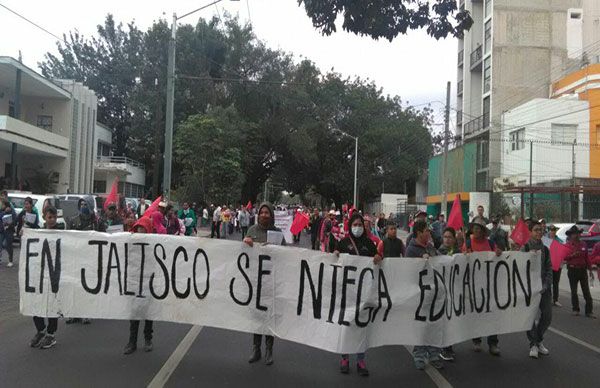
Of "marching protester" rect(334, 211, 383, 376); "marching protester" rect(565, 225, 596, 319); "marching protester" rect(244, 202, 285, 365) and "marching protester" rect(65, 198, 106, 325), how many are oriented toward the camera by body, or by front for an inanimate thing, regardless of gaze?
4

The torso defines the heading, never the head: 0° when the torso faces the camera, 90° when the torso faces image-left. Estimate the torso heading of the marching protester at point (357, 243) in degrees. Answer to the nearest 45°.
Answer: approximately 0°

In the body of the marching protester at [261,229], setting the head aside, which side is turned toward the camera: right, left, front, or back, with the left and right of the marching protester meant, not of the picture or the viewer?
front

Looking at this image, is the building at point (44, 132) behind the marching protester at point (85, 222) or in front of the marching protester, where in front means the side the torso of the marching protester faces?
behind

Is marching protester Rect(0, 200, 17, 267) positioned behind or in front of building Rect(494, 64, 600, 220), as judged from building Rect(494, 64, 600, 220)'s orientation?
in front

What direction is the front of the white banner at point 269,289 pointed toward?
toward the camera

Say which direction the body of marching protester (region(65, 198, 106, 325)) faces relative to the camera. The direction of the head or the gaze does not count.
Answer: toward the camera

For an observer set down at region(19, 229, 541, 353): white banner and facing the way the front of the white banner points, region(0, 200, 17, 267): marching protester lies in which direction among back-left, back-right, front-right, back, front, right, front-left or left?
back-right

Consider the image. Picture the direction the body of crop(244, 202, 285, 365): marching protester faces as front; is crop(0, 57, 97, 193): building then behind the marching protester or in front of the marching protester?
behind

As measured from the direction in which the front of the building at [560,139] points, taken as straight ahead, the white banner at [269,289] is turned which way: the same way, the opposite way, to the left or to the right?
to the left
